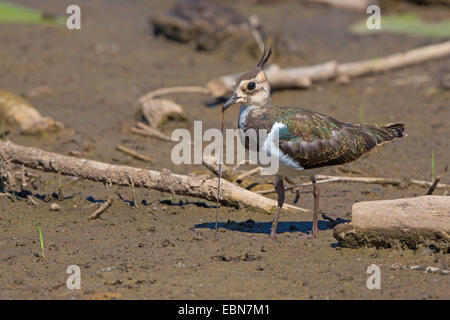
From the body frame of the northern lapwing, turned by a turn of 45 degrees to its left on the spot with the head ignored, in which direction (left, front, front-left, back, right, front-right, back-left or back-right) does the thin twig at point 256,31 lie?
back-right

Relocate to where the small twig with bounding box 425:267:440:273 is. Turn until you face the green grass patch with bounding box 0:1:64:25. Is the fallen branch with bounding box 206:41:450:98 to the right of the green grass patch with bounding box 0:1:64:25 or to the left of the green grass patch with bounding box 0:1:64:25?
right

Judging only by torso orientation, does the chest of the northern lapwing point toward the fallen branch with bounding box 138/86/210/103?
no

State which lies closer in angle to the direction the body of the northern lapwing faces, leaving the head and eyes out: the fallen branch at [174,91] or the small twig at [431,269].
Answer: the fallen branch

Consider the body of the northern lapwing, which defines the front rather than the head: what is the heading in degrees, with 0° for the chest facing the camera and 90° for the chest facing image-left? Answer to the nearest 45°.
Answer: approximately 90°

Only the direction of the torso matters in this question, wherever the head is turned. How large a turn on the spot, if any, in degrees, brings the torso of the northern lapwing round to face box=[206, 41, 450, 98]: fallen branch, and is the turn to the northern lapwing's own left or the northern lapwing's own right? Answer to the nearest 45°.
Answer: approximately 90° to the northern lapwing's own right

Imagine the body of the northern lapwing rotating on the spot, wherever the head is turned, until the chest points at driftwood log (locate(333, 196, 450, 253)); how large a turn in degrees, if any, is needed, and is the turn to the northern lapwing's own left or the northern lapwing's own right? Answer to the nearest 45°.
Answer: approximately 180°

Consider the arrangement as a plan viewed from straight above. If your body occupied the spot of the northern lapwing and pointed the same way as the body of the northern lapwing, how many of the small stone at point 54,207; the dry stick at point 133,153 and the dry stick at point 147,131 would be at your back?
0

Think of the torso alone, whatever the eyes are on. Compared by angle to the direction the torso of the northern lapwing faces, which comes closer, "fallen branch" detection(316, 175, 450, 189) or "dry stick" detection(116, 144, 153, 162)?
the dry stick

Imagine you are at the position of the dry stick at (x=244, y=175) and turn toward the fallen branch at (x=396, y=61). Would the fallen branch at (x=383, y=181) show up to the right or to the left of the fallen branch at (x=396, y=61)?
right

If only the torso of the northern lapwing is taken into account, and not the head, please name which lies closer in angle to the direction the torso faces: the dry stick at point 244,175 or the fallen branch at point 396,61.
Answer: the dry stick

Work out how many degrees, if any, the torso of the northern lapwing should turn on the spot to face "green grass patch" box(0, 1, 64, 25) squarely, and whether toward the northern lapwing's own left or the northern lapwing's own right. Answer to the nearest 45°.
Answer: approximately 45° to the northern lapwing's own right

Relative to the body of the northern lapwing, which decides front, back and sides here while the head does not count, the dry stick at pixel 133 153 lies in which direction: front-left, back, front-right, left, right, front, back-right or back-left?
front-right

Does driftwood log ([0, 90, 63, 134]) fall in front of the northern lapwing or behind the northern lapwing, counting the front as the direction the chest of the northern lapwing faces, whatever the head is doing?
in front
